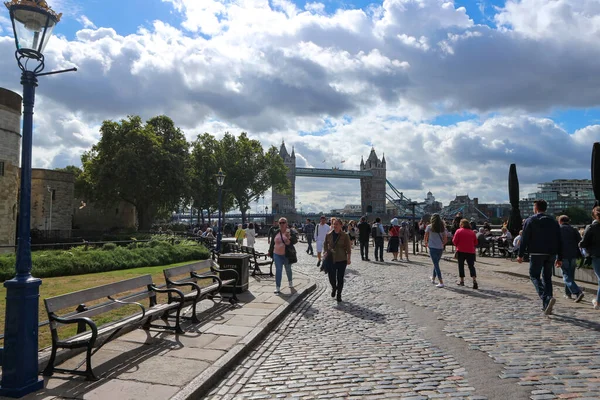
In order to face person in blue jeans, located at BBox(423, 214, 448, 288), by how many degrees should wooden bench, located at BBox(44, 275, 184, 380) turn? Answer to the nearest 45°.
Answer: approximately 90° to its left

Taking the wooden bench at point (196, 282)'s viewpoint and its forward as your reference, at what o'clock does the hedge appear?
The hedge is roughly at 7 o'clock from the wooden bench.

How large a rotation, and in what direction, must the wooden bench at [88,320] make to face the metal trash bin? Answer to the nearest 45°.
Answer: approximately 90° to its left

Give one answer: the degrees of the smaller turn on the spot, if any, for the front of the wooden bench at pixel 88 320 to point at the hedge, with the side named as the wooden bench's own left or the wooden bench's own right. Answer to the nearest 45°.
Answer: approximately 135° to the wooden bench's own left

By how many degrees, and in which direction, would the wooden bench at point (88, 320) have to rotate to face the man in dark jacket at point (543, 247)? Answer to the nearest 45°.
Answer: approximately 45° to its left

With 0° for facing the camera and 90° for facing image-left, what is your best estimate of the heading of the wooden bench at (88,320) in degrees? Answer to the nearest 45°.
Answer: approximately 315°

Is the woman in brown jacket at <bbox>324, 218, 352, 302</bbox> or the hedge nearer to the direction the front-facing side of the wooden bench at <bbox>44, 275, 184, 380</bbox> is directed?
the woman in brown jacket
